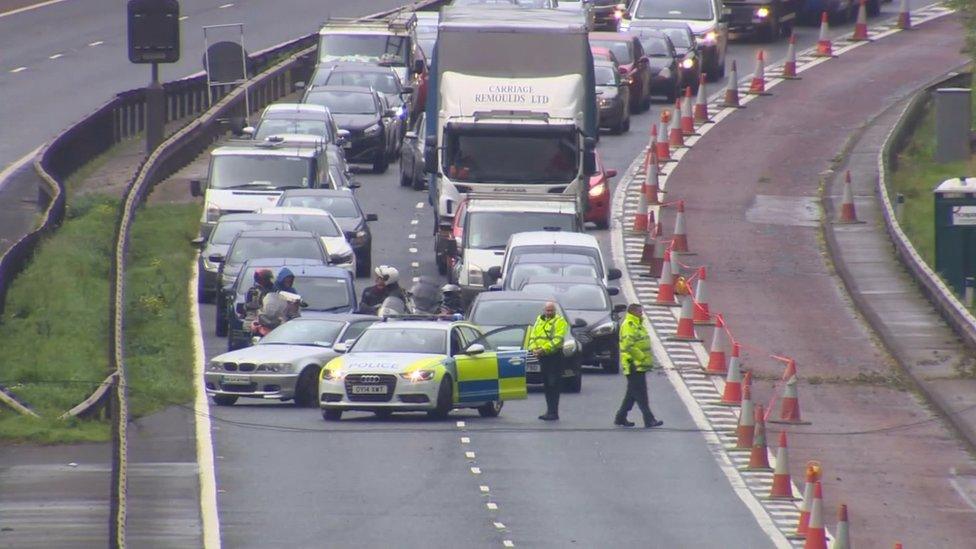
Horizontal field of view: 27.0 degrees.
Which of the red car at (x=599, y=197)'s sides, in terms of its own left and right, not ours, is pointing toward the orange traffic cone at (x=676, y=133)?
back

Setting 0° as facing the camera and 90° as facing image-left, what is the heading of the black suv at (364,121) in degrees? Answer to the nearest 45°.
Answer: approximately 45°

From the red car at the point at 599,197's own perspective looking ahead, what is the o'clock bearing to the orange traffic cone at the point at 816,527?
The orange traffic cone is roughly at 12 o'clock from the red car.

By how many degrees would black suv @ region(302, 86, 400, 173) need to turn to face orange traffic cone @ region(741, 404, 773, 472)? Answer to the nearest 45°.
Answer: approximately 45° to its left

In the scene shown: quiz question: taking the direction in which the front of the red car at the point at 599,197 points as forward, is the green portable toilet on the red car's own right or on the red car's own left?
on the red car's own left

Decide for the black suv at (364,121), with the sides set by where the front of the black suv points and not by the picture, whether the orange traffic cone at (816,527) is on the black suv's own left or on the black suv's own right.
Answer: on the black suv's own left

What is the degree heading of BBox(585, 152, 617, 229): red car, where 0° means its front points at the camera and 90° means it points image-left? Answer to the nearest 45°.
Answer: approximately 0°

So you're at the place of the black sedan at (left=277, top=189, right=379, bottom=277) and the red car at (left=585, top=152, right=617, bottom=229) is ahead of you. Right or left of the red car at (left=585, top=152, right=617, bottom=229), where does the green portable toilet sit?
right
